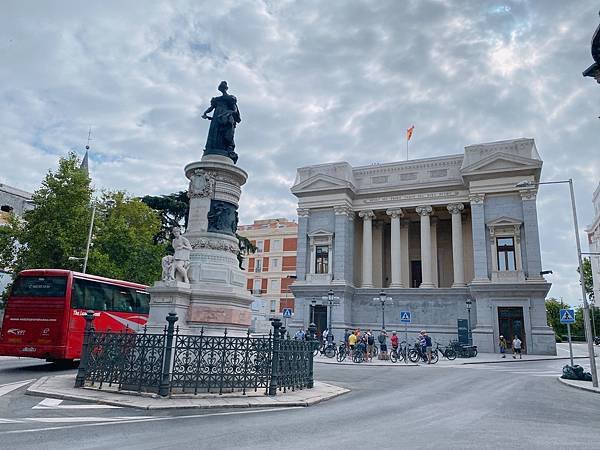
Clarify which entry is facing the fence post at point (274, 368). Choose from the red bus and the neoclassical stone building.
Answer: the neoclassical stone building

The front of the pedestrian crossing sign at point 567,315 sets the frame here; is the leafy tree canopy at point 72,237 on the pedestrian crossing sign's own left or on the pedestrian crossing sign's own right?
on the pedestrian crossing sign's own right

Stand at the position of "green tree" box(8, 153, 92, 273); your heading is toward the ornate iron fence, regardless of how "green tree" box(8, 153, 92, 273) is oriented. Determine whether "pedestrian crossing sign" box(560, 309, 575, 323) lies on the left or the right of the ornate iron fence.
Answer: left

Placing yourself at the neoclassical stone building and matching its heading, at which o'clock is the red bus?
The red bus is roughly at 1 o'clock from the neoclassical stone building.

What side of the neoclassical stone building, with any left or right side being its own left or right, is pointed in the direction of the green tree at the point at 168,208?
right

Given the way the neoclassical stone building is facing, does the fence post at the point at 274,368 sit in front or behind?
in front

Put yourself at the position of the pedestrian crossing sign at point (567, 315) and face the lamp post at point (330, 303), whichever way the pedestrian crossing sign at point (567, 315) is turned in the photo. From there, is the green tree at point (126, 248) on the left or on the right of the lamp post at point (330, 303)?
left

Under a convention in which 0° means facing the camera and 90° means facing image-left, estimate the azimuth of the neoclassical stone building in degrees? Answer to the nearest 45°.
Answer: approximately 0°

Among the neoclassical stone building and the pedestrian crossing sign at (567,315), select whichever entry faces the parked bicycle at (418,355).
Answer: the neoclassical stone building
